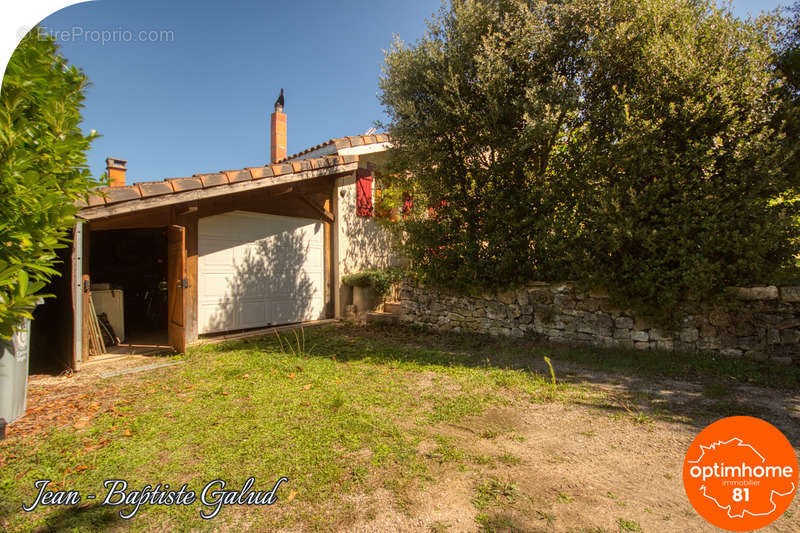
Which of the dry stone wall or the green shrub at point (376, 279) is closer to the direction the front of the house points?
the dry stone wall

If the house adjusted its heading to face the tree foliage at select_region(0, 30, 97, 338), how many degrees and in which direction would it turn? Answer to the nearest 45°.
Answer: approximately 45° to its right

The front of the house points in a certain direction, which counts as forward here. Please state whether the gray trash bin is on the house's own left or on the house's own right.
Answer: on the house's own right
